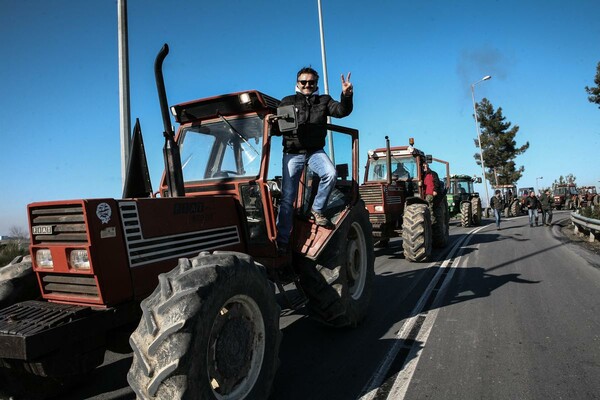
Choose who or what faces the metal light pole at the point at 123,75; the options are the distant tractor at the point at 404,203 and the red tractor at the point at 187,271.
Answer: the distant tractor

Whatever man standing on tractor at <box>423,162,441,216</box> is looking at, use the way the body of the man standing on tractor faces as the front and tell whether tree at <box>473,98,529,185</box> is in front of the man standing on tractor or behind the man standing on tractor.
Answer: behind

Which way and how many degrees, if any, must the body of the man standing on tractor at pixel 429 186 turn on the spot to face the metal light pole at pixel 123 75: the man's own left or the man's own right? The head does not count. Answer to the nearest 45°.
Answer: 0° — they already face it

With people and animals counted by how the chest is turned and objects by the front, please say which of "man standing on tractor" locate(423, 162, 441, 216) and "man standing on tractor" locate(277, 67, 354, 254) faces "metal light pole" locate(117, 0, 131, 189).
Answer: "man standing on tractor" locate(423, 162, 441, 216)

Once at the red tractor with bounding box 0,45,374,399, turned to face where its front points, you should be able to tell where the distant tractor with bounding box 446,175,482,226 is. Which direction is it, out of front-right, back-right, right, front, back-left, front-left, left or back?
back

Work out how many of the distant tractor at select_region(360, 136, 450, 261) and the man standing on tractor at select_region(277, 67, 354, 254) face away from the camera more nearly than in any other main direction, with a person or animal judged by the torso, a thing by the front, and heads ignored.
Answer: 0

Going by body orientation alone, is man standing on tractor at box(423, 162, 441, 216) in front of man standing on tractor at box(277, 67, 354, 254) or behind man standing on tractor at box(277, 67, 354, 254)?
behind
